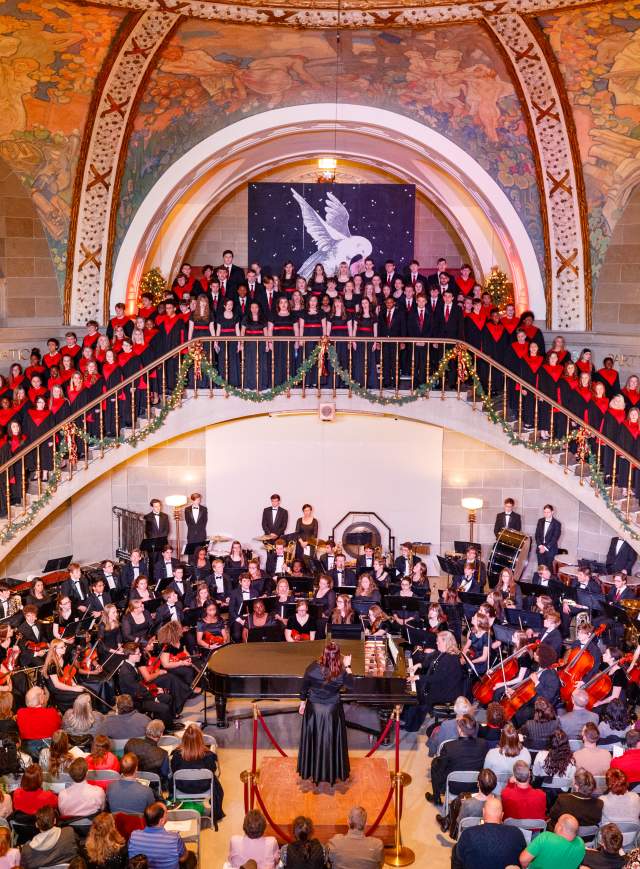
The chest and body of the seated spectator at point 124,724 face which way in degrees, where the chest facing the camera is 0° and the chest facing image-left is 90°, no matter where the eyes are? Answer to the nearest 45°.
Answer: approximately 180°

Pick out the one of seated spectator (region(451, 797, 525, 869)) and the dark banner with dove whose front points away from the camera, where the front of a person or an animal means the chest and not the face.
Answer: the seated spectator

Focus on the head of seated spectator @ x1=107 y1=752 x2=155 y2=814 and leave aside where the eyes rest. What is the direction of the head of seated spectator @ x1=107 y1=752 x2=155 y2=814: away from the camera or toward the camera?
away from the camera

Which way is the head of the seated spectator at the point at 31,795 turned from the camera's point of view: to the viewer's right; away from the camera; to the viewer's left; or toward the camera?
away from the camera

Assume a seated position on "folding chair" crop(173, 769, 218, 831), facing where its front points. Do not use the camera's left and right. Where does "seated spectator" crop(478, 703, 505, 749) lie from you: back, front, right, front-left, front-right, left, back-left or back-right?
right

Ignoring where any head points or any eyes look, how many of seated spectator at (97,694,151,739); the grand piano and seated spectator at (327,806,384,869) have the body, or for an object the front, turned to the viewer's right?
1

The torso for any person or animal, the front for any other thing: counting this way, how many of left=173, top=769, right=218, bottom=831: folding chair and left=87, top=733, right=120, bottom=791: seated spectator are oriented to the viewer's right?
0

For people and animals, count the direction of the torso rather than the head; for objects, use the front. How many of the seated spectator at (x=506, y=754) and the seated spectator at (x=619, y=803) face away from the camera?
2

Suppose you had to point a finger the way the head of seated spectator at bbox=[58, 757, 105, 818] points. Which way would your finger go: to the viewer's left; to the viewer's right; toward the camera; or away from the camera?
away from the camera

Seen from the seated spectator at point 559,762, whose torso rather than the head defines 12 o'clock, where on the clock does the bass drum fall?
The bass drum is roughly at 12 o'clock from the seated spectator.

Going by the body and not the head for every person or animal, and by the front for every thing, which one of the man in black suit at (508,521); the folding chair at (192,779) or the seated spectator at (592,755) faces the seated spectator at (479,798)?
the man in black suit

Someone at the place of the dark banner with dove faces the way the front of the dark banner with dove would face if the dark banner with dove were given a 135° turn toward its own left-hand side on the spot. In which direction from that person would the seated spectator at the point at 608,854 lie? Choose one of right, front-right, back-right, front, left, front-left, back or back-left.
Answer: back-right

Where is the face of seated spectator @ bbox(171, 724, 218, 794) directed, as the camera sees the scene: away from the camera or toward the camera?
away from the camera

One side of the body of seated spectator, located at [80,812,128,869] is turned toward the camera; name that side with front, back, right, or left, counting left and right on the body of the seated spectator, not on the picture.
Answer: back

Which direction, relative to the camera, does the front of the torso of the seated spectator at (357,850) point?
away from the camera

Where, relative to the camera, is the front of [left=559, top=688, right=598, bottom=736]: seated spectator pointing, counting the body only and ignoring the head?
away from the camera
